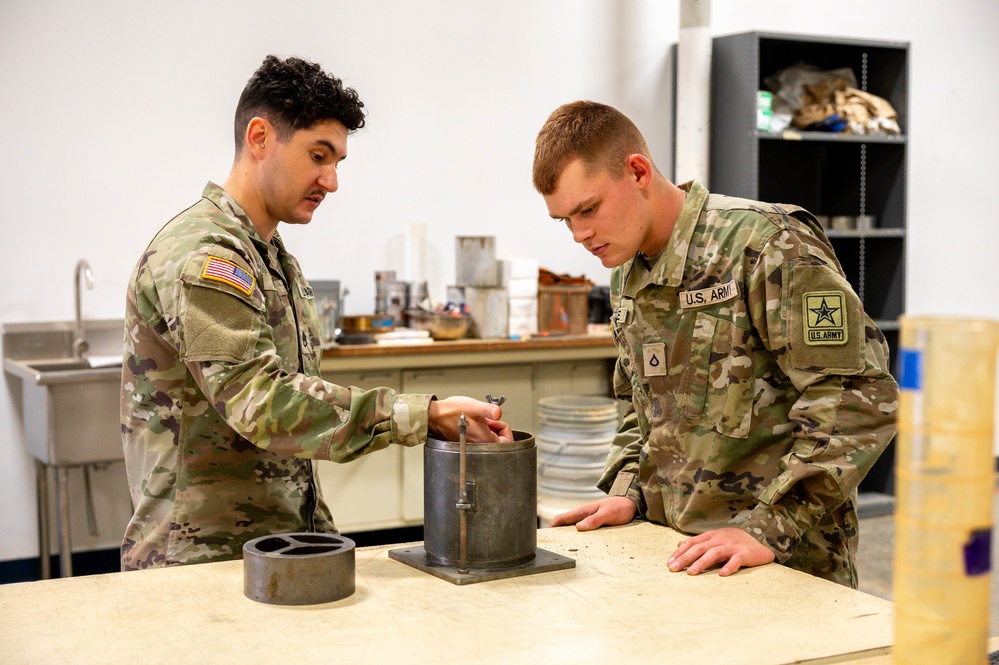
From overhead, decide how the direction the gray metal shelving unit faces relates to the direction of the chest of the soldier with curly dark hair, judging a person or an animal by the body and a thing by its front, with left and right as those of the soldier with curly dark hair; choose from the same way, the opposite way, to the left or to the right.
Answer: to the right

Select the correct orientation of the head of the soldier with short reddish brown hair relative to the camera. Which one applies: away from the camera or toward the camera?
toward the camera

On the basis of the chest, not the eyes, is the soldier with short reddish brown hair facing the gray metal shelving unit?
no

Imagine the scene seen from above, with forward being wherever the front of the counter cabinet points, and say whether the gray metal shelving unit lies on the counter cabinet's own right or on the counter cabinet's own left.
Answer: on the counter cabinet's own left

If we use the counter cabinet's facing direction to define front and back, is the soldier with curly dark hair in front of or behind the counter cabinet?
in front

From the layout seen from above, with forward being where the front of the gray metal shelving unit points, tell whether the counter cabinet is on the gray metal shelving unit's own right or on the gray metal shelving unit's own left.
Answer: on the gray metal shelving unit's own right

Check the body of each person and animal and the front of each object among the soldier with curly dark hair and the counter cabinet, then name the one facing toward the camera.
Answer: the counter cabinet

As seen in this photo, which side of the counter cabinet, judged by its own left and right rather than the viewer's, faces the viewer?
front

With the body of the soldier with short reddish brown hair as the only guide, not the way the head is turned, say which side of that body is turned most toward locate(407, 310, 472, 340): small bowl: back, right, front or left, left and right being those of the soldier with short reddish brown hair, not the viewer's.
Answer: right

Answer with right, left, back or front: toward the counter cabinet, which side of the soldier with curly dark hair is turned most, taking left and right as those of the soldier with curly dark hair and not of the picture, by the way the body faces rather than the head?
left

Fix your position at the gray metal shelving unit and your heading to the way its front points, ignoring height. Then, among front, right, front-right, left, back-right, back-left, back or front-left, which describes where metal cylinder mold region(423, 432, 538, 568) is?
front-right

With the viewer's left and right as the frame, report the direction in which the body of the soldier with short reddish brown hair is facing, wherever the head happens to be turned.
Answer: facing the viewer and to the left of the viewer

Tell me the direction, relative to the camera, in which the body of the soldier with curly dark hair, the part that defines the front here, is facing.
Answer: to the viewer's right
